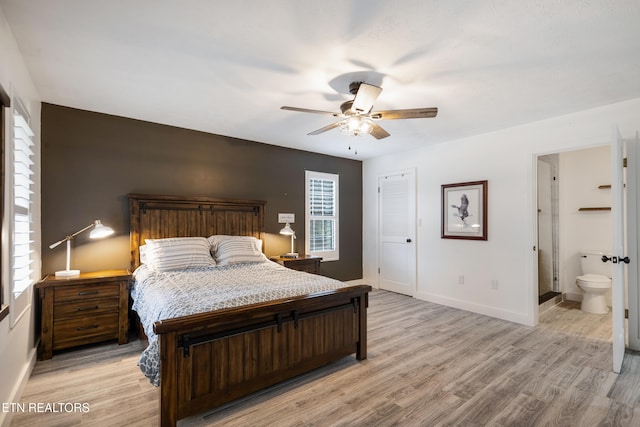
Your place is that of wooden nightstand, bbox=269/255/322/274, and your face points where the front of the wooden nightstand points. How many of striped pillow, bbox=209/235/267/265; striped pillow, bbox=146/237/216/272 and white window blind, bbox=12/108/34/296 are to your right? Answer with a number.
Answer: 3

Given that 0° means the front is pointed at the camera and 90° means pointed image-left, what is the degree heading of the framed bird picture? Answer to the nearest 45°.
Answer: approximately 45°

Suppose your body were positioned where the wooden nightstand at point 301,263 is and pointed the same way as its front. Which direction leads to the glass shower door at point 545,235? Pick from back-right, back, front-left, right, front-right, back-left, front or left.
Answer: front-left

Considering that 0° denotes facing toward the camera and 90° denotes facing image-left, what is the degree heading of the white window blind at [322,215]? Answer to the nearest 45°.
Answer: approximately 315°

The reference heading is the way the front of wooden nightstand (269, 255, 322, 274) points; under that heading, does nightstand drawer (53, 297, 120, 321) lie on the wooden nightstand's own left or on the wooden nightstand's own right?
on the wooden nightstand's own right

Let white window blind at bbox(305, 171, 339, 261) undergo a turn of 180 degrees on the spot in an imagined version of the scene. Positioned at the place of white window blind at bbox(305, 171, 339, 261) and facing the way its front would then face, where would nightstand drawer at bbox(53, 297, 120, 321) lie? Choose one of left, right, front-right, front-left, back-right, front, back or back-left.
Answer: left

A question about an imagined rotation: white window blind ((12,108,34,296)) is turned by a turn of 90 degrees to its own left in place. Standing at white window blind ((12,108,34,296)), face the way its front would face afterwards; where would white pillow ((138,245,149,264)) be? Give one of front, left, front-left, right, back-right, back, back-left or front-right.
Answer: front-right

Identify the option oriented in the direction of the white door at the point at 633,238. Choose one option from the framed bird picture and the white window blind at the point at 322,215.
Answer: the white window blind

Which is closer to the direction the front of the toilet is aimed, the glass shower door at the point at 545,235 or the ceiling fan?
the ceiling fan

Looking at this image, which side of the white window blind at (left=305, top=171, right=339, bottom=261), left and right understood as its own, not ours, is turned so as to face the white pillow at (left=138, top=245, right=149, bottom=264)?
right

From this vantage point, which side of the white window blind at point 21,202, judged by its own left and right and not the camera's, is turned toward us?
right

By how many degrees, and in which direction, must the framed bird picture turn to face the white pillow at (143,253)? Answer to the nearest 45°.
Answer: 0° — it already faces it

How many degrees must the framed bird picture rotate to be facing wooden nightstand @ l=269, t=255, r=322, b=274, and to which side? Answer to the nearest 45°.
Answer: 0° — it already faces it

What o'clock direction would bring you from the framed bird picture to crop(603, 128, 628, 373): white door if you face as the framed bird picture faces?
The white door is roughly at 9 o'clock from the framed bird picture.

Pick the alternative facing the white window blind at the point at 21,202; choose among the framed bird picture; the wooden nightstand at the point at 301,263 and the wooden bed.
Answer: the framed bird picture
